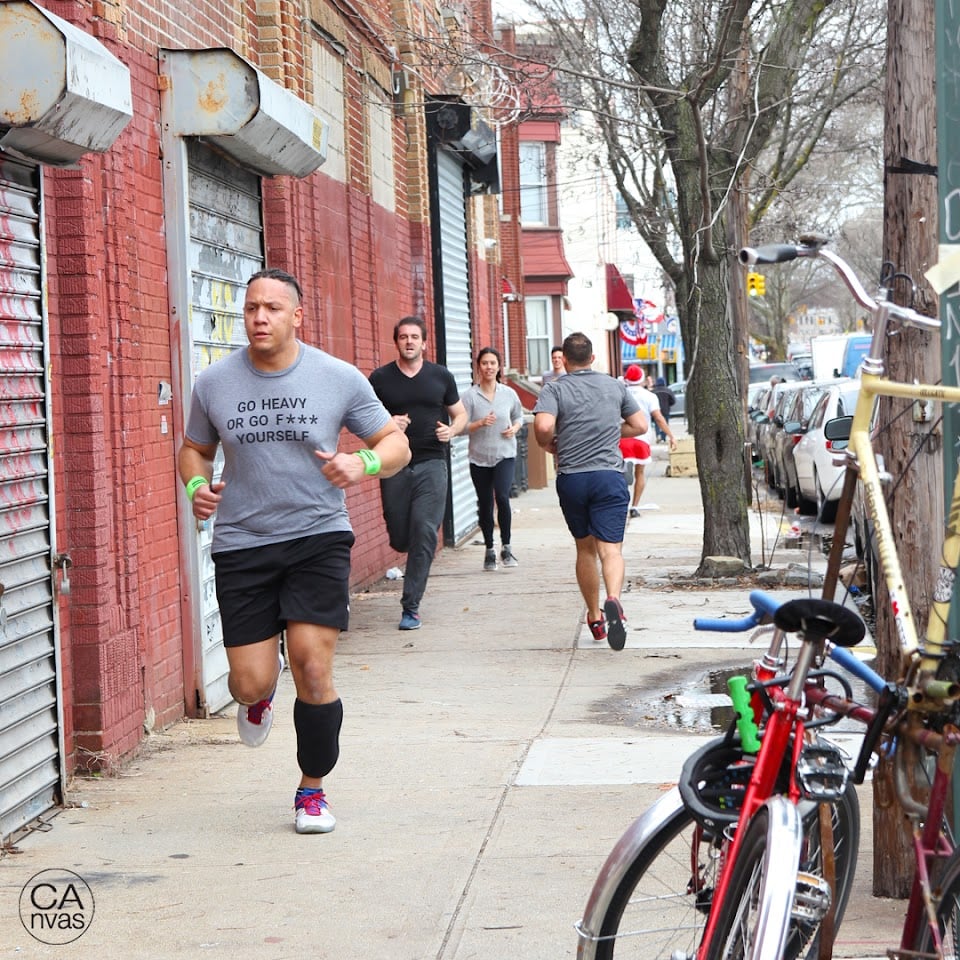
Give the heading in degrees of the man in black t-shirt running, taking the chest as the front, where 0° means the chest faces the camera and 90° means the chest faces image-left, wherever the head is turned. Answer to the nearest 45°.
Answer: approximately 0°

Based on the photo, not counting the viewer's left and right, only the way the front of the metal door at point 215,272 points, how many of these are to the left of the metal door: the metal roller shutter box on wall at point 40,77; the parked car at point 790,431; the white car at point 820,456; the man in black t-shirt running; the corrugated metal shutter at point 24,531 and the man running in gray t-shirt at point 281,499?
3

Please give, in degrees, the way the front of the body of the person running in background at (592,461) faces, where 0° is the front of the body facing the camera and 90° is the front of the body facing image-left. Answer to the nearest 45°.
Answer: approximately 180°

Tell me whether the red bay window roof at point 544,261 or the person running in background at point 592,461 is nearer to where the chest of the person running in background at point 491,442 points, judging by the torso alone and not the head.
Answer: the person running in background

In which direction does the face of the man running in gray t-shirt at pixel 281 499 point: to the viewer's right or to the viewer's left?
to the viewer's left
